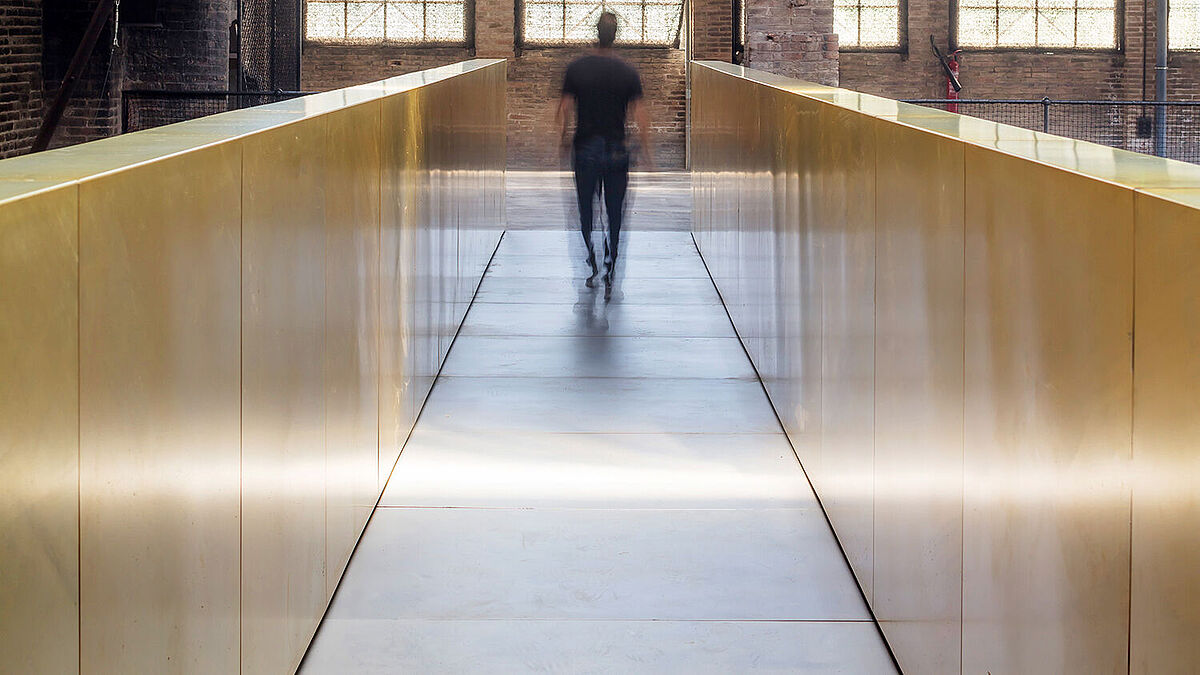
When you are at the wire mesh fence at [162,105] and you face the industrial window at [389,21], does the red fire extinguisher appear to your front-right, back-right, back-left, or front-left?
front-right

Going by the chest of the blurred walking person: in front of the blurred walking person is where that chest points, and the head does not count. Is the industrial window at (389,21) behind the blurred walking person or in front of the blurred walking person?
in front

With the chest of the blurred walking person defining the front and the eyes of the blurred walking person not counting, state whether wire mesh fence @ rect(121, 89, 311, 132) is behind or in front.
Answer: in front

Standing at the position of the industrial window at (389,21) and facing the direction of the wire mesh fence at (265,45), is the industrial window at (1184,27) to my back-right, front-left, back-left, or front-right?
back-left

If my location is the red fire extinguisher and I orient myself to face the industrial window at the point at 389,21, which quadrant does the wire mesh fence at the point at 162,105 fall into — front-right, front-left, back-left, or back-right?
front-left

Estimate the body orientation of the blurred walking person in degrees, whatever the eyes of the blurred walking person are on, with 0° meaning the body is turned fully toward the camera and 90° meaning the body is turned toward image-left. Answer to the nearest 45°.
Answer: approximately 180°

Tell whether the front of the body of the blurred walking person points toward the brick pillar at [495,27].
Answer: yes

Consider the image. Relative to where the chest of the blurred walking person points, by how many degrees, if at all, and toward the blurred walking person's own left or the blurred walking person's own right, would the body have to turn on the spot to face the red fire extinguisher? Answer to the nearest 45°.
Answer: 0° — they already face it

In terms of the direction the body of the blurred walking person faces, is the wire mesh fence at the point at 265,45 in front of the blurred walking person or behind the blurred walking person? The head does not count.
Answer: in front
